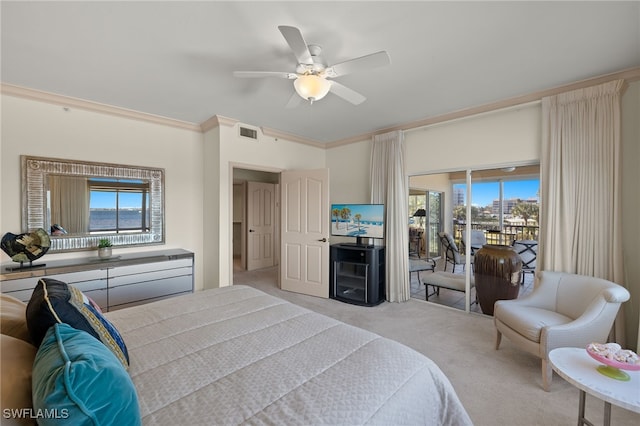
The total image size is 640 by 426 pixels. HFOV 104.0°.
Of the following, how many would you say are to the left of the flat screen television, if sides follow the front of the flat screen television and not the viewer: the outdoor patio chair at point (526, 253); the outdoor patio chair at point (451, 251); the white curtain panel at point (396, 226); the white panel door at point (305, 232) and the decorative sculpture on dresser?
3

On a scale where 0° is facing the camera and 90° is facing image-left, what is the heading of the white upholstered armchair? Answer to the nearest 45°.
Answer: approximately 45°

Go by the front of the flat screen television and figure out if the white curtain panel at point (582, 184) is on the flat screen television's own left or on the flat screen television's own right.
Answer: on the flat screen television's own left

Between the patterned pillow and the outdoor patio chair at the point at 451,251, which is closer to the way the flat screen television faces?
the patterned pillow

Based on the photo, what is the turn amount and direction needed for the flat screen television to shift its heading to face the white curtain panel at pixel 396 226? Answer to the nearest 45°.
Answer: approximately 90° to its left

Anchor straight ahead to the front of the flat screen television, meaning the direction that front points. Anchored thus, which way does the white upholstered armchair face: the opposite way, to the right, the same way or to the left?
to the right

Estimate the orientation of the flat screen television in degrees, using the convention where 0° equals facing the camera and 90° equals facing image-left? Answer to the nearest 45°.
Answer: approximately 0°

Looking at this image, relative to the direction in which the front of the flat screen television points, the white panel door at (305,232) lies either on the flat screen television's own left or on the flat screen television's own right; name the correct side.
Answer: on the flat screen television's own right

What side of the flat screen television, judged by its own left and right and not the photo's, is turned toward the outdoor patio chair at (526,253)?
left

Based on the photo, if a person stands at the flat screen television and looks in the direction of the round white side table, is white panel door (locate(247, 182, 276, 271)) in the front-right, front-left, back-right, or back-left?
back-right

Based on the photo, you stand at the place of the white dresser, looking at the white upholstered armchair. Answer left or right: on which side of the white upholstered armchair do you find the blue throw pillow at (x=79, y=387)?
right
